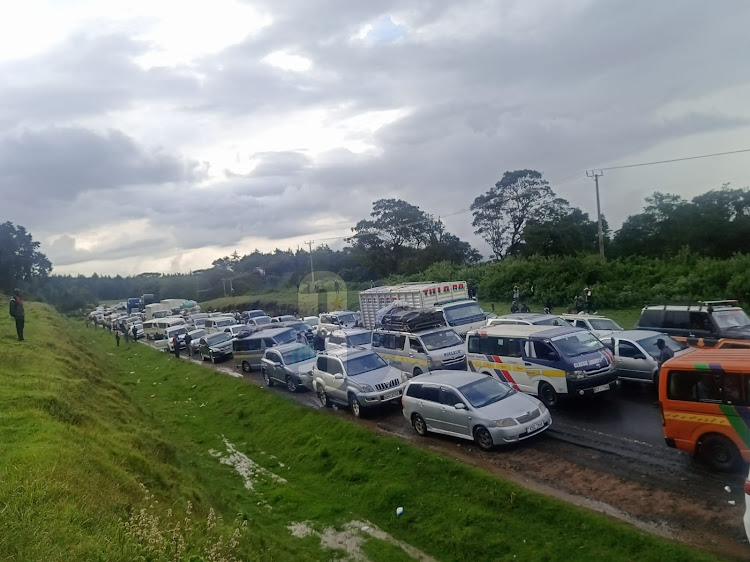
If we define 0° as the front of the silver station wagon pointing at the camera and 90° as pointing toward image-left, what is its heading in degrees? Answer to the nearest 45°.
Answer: approximately 315°

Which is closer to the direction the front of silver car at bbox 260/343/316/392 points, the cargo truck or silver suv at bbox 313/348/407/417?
the silver suv

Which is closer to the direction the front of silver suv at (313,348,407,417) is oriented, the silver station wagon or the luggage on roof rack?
the silver station wagon

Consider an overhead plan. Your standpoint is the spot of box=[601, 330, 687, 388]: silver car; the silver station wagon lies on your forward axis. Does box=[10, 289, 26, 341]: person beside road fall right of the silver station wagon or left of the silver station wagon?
right

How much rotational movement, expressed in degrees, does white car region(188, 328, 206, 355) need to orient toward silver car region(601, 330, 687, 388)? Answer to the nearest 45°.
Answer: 0° — it already faces it

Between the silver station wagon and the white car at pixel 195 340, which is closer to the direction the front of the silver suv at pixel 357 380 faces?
the silver station wagon

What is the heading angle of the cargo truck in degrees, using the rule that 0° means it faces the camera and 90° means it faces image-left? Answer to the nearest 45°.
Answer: approximately 315°

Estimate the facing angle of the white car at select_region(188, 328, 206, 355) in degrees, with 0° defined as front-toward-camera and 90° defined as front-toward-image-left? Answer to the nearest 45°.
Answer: approximately 315°
